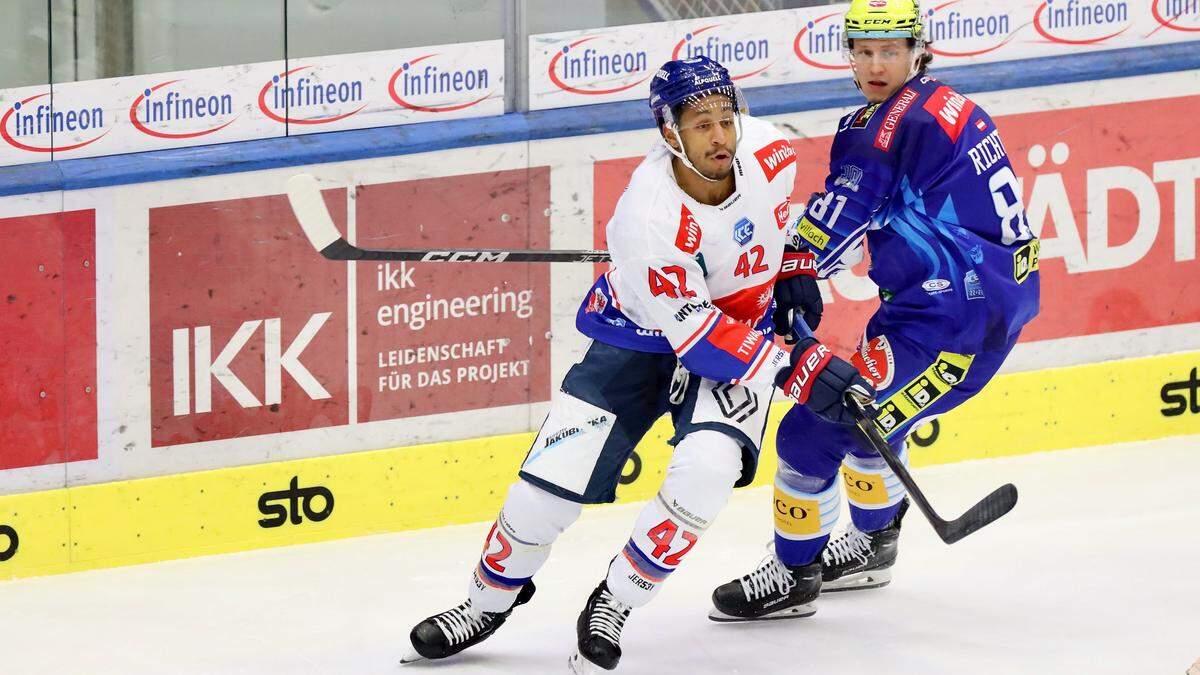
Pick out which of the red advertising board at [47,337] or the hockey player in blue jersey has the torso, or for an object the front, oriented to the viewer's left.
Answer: the hockey player in blue jersey

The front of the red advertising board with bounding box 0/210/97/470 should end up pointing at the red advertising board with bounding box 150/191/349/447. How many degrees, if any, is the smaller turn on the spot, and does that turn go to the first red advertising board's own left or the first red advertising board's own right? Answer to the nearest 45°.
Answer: approximately 45° to the first red advertising board's own left

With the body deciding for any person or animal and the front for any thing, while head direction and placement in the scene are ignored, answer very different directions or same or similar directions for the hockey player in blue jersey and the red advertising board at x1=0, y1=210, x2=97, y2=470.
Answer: very different directions

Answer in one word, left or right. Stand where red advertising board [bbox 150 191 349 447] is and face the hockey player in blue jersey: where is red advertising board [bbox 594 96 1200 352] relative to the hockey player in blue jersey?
left

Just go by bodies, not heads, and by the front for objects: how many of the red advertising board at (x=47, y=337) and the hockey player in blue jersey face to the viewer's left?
1

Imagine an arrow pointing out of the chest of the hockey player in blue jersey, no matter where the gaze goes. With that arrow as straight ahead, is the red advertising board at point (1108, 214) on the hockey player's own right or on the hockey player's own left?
on the hockey player's own right

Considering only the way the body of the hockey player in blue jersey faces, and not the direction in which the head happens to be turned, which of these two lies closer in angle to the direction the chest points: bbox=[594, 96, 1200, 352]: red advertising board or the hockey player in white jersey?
the hockey player in white jersey

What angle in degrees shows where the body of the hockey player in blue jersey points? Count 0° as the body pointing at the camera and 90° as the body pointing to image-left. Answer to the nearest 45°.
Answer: approximately 90°
